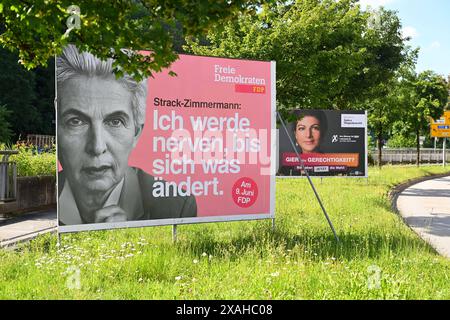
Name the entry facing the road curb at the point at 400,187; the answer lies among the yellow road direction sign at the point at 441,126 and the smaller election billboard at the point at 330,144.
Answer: the yellow road direction sign at the point at 441,126

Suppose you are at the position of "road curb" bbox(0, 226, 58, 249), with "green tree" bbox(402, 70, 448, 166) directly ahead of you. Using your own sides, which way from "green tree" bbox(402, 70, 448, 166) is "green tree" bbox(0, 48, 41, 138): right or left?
left

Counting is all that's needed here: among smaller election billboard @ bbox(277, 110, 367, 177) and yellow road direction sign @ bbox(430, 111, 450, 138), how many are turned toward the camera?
2

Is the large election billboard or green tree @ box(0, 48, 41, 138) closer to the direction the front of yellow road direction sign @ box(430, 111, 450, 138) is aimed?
the large election billboard

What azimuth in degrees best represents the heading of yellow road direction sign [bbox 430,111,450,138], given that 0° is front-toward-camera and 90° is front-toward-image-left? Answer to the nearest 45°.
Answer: approximately 0°

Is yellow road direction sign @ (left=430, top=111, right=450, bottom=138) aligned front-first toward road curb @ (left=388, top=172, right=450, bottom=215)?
yes
